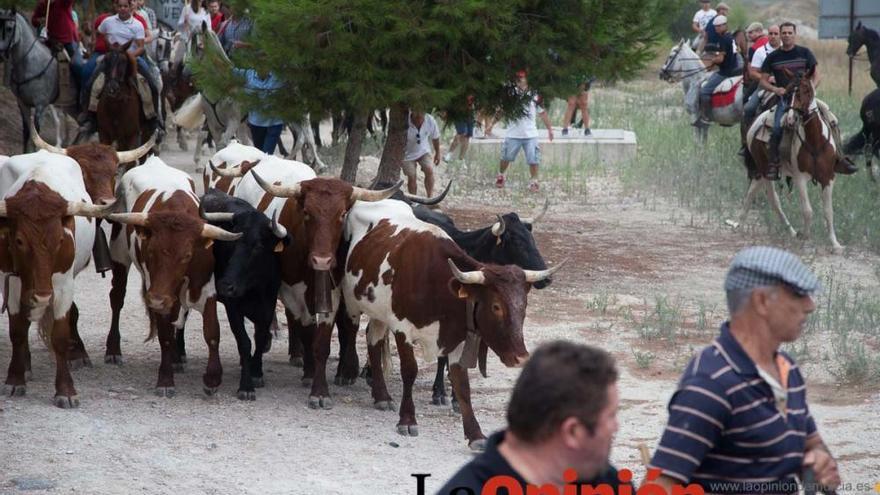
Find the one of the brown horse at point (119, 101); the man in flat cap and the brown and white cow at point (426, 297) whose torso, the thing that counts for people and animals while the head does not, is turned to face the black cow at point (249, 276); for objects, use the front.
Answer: the brown horse

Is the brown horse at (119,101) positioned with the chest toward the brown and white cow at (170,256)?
yes

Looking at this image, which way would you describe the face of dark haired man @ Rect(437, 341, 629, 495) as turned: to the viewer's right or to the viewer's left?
to the viewer's right

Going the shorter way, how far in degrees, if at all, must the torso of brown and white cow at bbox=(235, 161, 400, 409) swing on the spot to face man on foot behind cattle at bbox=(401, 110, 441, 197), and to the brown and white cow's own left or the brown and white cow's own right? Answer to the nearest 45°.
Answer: approximately 180°

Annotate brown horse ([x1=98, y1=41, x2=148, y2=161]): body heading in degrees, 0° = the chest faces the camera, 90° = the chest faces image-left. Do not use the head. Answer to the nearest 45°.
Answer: approximately 0°

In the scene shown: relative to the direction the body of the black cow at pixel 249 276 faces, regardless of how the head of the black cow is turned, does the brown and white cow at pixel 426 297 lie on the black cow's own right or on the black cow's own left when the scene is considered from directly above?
on the black cow's own left

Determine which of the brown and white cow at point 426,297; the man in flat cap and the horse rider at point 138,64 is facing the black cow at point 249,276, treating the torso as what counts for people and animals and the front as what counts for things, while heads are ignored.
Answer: the horse rider

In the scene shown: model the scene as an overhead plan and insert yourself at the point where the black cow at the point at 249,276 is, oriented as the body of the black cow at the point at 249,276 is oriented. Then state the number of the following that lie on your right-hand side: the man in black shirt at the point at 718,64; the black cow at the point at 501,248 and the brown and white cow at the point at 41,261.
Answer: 1

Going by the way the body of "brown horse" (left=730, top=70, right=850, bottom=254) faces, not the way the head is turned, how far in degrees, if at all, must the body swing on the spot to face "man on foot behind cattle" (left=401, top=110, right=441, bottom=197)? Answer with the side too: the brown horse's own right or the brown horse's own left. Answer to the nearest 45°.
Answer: approximately 135° to the brown horse's own right
